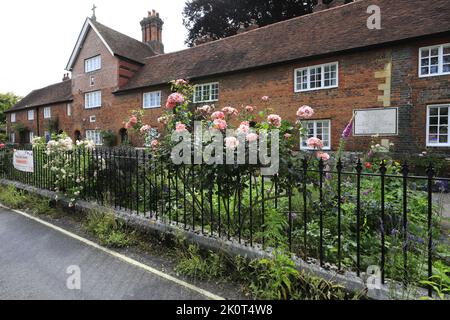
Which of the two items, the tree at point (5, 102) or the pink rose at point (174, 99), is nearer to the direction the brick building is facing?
the pink rose

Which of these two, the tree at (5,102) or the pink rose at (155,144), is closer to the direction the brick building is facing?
the pink rose

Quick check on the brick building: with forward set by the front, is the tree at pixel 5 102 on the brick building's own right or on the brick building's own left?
on the brick building's own right

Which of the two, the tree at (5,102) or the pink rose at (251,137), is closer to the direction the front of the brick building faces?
the pink rose
